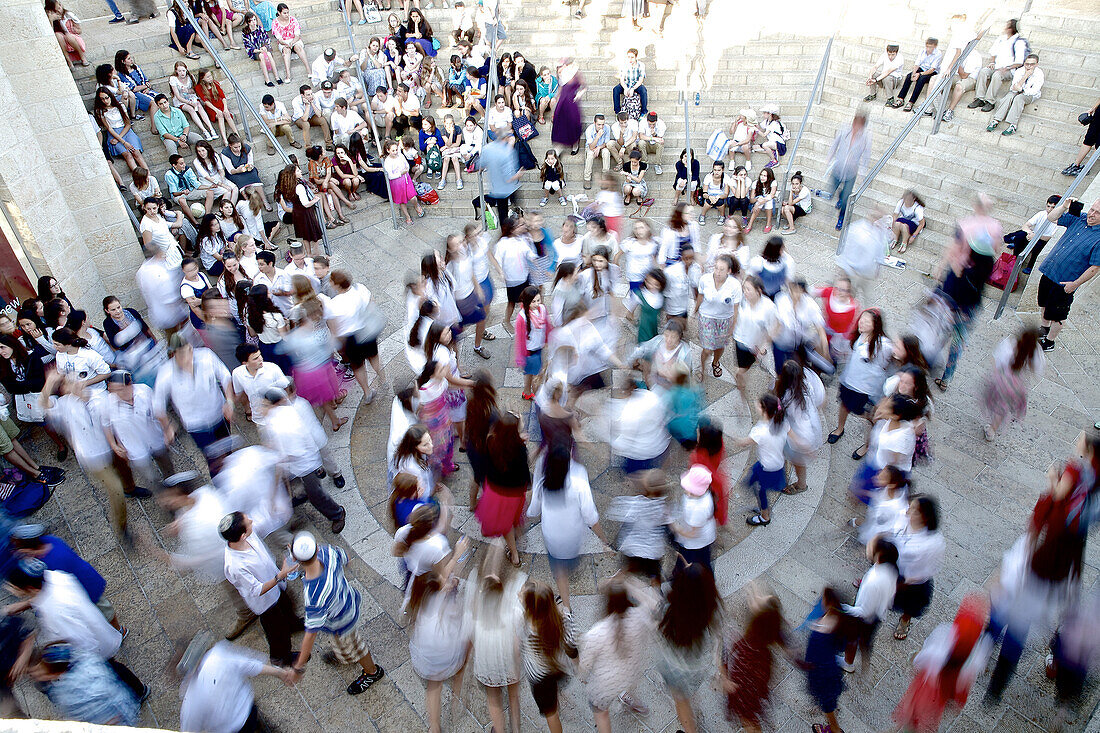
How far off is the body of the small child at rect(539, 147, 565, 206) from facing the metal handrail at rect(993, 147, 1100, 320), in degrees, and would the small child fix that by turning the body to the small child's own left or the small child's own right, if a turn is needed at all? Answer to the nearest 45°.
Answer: approximately 45° to the small child's own left

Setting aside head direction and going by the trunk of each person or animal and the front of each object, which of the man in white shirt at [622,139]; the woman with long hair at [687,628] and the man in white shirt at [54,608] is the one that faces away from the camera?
the woman with long hair

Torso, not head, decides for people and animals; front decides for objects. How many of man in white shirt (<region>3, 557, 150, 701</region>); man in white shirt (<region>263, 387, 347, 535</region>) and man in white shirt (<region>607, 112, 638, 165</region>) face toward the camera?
1

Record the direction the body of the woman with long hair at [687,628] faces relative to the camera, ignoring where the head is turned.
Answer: away from the camera

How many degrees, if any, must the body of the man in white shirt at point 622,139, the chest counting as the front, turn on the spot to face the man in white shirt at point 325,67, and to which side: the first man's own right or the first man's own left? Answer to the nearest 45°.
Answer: approximately 90° to the first man's own right

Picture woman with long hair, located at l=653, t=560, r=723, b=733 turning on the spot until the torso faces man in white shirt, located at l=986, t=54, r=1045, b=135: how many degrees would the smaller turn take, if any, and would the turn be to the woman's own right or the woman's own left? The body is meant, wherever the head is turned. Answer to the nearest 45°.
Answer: approximately 45° to the woman's own right

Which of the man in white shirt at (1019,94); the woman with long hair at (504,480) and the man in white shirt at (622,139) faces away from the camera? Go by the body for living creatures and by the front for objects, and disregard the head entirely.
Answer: the woman with long hair

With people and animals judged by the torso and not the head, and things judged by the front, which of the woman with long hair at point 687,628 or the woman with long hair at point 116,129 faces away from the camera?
the woman with long hair at point 687,628

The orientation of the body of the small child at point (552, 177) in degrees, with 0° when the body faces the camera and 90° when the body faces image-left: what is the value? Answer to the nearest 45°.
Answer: approximately 0°

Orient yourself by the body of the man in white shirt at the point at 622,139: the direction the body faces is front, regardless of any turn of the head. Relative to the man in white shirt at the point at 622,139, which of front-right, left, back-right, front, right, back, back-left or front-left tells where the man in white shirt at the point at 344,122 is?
right

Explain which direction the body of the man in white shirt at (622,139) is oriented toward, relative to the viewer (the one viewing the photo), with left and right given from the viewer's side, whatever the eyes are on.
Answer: facing the viewer

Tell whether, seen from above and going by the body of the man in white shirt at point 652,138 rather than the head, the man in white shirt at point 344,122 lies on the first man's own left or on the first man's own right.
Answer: on the first man's own right

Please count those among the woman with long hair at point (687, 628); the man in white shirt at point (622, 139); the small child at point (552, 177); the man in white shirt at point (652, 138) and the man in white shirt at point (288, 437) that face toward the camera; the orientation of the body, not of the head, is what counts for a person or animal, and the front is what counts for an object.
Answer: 3

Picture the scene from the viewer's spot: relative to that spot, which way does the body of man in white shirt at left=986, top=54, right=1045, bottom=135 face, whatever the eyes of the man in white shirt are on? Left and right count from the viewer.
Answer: facing the viewer and to the left of the viewer

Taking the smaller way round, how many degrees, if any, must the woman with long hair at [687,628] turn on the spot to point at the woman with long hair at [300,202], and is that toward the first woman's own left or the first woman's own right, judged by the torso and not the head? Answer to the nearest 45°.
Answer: approximately 45° to the first woman's own left
